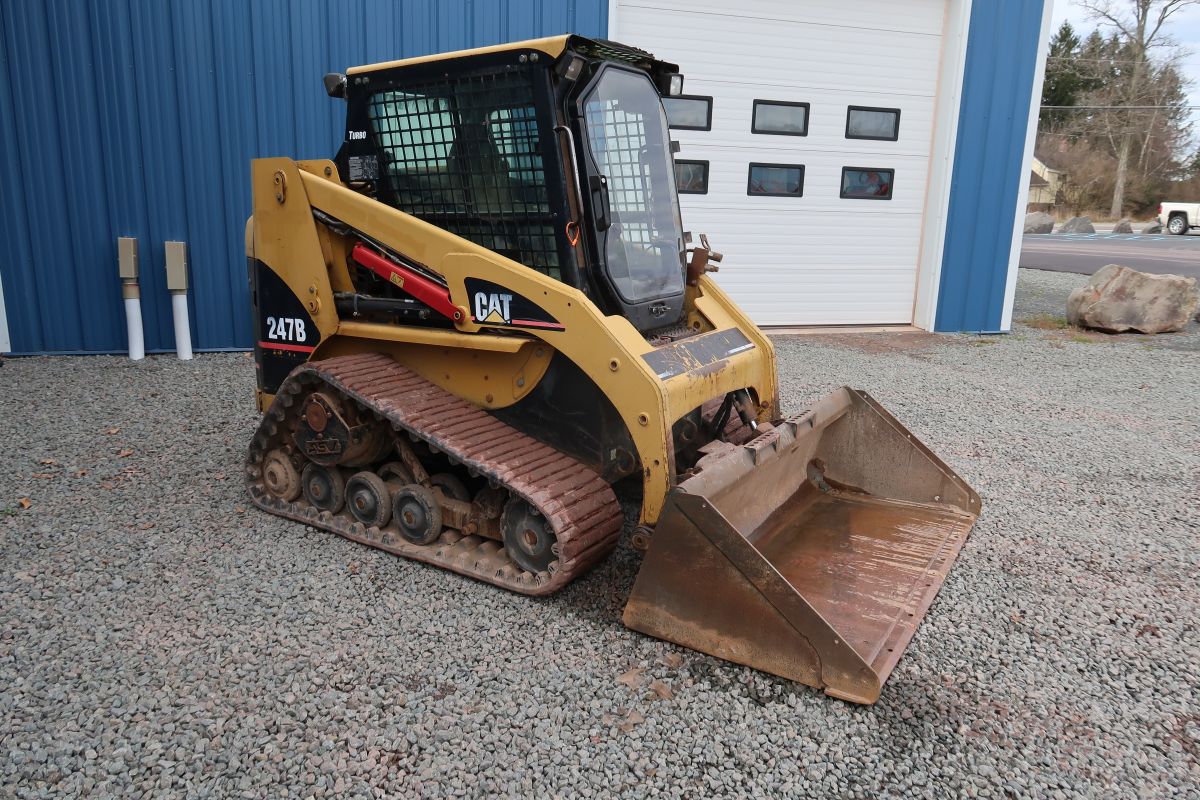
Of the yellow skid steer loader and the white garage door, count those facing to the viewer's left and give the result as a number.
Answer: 0

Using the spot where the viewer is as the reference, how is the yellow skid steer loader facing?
facing the viewer and to the right of the viewer

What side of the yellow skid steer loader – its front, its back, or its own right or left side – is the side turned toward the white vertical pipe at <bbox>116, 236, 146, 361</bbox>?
back

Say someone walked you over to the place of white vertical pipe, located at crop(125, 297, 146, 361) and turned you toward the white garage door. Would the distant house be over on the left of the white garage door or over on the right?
left

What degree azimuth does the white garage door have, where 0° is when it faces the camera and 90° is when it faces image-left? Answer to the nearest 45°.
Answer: approximately 0°

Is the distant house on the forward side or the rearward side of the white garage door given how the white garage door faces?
on the rearward side

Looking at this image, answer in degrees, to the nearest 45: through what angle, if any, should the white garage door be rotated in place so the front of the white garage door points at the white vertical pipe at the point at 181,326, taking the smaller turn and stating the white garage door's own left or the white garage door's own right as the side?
approximately 45° to the white garage door's own right

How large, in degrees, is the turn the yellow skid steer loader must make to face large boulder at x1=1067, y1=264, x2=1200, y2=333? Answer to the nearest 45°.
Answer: approximately 90° to its left

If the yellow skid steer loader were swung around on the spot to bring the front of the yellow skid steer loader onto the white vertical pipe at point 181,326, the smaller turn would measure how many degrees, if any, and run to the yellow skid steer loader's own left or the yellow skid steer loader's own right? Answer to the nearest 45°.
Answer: approximately 180°

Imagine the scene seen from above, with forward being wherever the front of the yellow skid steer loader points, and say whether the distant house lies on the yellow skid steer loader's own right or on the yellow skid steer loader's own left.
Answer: on the yellow skid steer loader's own left

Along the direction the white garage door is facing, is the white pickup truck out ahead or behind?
behind

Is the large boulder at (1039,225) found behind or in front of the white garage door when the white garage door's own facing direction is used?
behind

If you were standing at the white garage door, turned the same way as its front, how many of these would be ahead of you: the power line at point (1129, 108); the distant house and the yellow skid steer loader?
1

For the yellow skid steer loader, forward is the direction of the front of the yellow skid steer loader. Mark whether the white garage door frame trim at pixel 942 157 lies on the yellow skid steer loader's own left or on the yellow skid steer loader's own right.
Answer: on the yellow skid steer loader's own left
